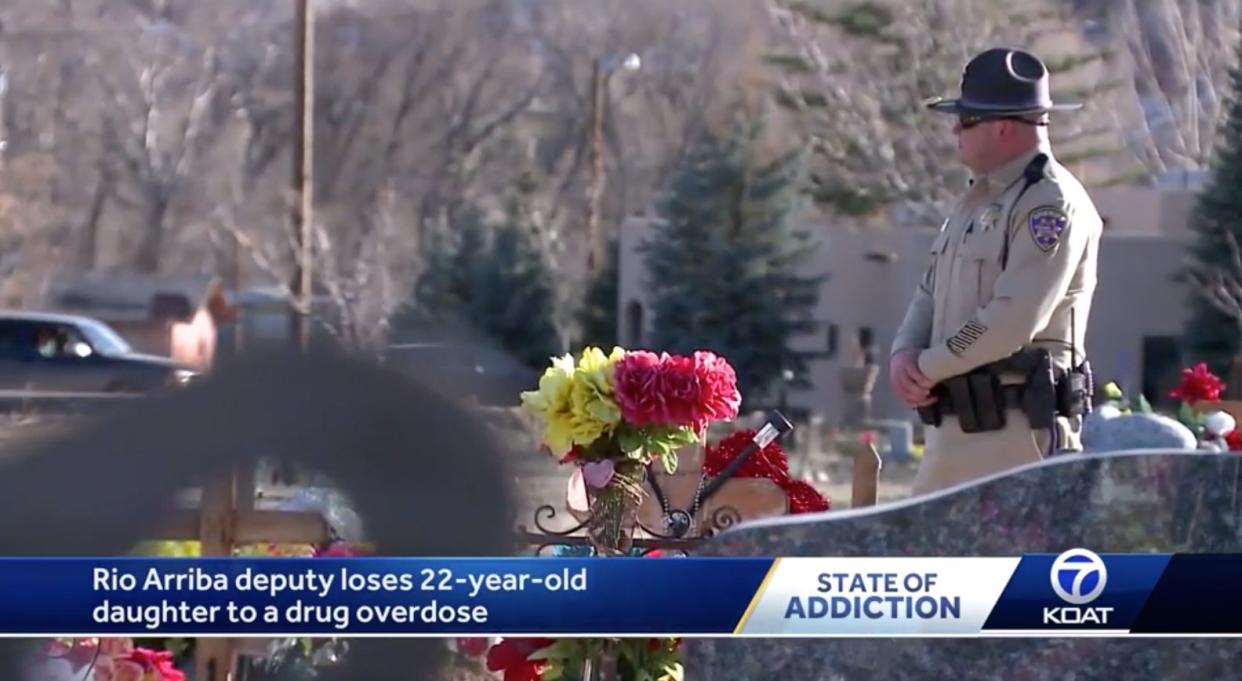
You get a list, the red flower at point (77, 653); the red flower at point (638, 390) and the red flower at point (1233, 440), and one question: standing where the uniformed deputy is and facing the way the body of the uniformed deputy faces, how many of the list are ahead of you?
2

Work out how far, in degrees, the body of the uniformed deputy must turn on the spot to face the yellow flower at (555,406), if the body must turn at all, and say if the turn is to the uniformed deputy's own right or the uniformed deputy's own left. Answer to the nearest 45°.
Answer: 0° — they already face it

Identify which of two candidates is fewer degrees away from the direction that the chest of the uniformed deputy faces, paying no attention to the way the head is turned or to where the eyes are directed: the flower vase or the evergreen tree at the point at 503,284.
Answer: the flower vase

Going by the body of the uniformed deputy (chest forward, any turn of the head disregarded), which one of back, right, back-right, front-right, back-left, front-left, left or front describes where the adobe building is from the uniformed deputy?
back-right

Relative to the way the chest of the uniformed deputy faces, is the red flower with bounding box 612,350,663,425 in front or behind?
in front

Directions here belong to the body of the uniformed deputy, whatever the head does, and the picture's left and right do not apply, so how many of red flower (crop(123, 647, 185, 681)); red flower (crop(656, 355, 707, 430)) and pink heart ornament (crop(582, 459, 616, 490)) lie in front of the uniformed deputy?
3

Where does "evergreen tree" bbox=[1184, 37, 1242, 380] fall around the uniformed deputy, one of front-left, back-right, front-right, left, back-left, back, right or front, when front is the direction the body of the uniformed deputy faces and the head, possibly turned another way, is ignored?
back-right

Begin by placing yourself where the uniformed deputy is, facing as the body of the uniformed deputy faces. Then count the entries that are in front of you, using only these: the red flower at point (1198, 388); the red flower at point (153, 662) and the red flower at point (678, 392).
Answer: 2

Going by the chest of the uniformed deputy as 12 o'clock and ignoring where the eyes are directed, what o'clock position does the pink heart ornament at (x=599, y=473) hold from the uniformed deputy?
The pink heart ornament is roughly at 12 o'clock from the uniformed deputy.

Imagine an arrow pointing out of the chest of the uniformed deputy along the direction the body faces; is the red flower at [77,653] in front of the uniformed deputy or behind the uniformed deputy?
in front

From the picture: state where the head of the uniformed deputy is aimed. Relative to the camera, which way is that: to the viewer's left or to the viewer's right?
to the viewer's left

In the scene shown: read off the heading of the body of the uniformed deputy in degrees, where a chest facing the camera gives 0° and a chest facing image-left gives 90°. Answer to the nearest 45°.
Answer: approximately 45°

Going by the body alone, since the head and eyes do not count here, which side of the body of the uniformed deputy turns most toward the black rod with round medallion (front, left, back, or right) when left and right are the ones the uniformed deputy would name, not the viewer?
front
